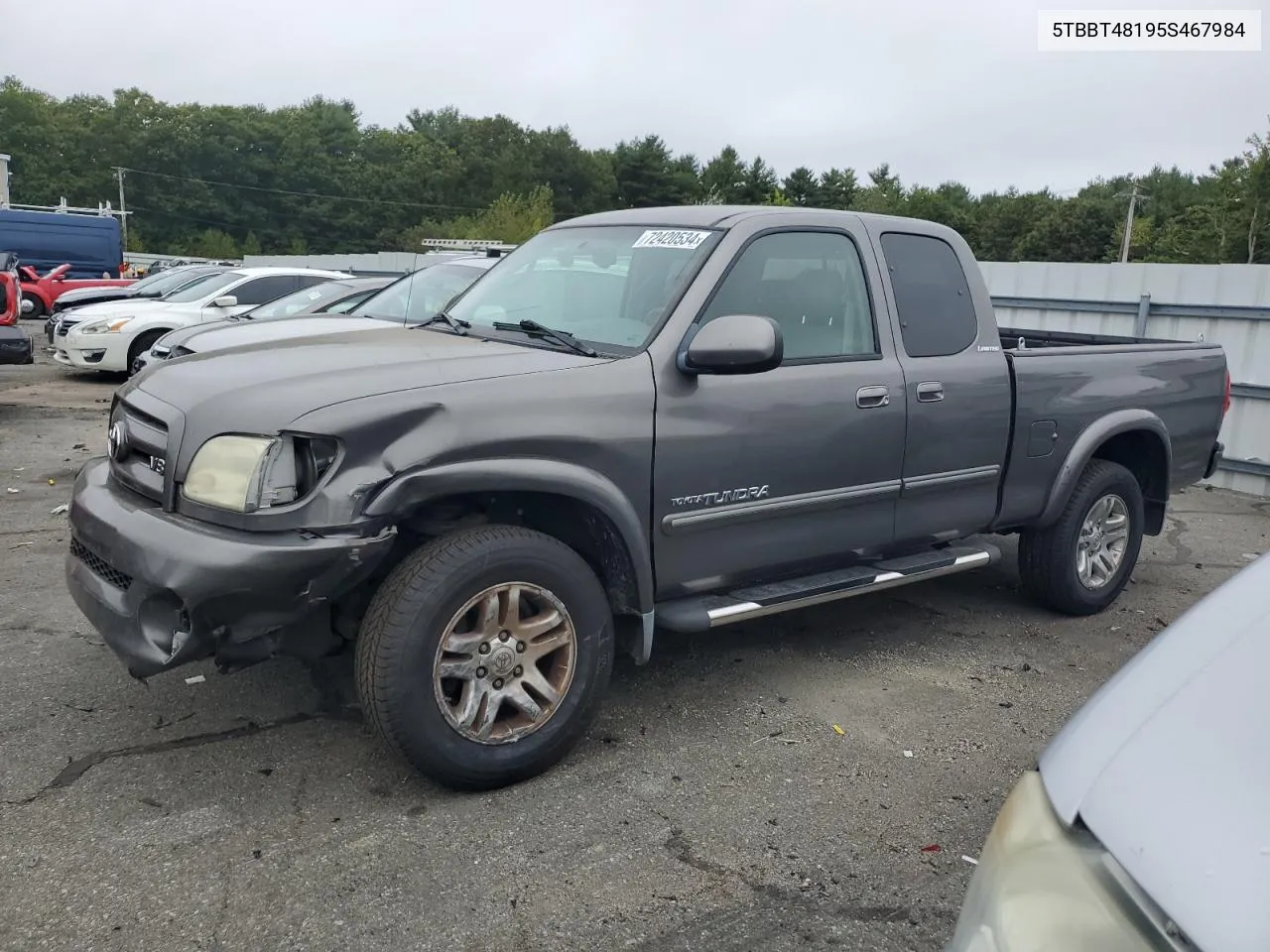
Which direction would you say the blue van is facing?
to the viewer's left

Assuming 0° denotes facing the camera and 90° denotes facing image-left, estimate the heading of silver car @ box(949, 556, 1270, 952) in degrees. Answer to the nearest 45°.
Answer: approximately 45°

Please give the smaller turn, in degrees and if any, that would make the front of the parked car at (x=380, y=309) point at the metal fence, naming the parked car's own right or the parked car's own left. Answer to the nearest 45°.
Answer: approximately 135° to the parked car's own left

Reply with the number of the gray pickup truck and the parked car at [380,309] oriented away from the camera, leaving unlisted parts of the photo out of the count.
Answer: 0

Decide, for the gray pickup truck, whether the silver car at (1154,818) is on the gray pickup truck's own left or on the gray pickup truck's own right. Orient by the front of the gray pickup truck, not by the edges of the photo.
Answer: on the gray pickup truck's own left

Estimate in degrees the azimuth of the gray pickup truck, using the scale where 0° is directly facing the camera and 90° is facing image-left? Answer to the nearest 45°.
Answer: approximately 45°

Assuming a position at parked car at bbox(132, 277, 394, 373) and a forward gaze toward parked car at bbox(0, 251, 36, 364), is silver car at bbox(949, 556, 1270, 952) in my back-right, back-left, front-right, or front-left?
back-left

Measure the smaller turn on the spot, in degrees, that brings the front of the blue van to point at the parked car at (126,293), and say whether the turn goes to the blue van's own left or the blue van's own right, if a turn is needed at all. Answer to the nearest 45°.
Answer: approximately 90° to the blue van's own left

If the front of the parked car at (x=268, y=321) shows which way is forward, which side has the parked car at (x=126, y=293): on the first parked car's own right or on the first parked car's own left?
on the first parked car's own right

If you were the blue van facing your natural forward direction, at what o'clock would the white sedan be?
The white sedan is roughly at 9 o'clock from the blue van.

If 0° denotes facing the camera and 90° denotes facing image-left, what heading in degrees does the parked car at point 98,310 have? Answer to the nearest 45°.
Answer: approximately 45°
